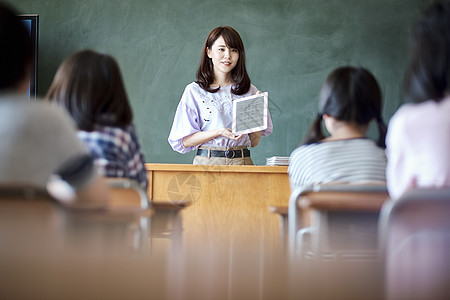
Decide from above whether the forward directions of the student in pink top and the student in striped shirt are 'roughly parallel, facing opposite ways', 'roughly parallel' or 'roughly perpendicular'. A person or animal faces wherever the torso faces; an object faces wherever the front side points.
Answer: roughly parallel

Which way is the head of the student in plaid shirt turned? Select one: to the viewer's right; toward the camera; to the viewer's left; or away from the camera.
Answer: away from the camera

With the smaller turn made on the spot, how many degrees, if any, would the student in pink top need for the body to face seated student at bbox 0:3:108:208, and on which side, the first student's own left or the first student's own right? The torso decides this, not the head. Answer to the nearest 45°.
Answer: approximately 135° to the first student's own left

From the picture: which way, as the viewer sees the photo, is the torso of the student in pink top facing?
away from the camera

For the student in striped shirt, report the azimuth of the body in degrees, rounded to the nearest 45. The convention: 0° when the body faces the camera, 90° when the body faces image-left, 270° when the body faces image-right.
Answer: approximately 180°

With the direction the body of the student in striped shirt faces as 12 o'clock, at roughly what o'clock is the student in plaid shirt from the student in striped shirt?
The student in plaid shirt is roughly at 8 o'clock from the student in striped shirt.

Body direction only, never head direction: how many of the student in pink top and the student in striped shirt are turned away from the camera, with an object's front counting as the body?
2
